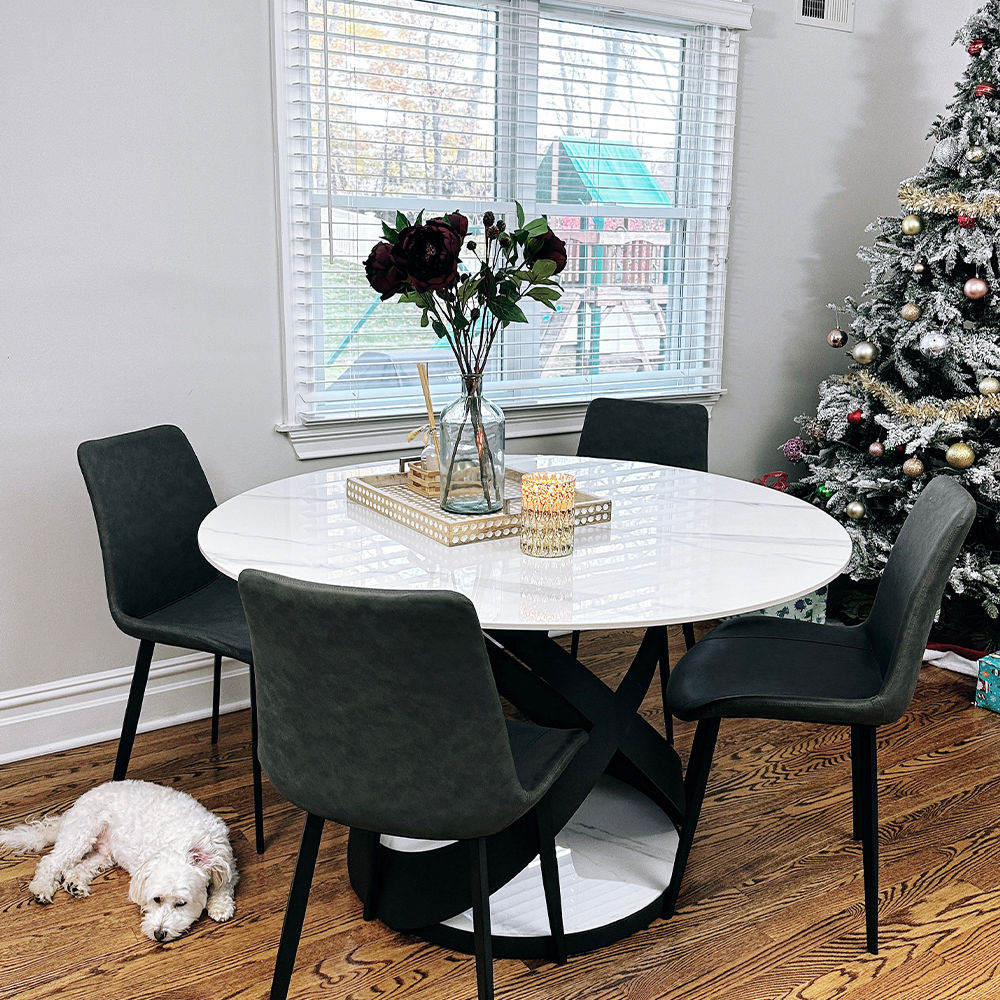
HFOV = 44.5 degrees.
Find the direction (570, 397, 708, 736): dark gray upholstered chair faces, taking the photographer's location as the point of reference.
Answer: facing the viewer and to the left of the viewer

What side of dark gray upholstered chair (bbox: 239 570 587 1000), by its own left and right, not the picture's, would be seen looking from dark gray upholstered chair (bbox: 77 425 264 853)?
left

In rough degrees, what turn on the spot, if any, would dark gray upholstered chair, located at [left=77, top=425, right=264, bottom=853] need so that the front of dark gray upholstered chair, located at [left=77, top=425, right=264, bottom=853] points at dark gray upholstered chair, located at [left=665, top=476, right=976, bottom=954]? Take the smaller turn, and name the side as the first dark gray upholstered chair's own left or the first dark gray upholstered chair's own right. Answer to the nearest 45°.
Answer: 0° — it already faces it

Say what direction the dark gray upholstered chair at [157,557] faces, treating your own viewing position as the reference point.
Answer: facing the viewer and to the right of the viewer

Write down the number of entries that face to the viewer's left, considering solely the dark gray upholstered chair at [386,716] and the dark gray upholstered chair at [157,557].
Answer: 0

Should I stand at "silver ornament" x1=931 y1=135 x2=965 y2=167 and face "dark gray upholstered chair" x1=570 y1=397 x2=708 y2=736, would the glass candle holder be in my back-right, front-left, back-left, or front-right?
front-left

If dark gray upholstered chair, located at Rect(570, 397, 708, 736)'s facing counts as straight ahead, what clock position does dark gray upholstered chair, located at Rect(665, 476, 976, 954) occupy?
dark gray upholstered chair, located at Rect(665, 476, 976, 954) is roughly at 10 o'clock from dark gray upholstered chair, located at Rect(570, 397, 708, 736).

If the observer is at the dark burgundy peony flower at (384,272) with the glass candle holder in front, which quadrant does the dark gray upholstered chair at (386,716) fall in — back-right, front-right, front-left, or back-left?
front-right

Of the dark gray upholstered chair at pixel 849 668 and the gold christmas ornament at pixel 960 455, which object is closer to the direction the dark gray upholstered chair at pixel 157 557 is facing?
the dark gray upholstered chair

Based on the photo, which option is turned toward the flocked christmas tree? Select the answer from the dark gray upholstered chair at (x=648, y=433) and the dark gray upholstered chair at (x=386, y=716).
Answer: the dark gray upholstered chair at (x=386, y=716)

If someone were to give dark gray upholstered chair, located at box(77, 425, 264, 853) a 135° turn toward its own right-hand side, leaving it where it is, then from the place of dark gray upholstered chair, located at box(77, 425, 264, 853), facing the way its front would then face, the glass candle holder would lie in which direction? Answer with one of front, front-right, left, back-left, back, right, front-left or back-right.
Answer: back-left

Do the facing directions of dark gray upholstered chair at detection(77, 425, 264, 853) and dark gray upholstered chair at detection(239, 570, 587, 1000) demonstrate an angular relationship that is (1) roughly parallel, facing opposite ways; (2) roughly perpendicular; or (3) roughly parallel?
roughly perpendicular

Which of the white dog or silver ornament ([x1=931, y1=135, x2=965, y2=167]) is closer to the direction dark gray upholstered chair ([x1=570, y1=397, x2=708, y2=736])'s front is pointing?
the white dog

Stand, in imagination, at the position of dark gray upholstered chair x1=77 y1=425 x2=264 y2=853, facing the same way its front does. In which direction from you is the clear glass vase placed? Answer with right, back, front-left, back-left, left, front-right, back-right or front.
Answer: front

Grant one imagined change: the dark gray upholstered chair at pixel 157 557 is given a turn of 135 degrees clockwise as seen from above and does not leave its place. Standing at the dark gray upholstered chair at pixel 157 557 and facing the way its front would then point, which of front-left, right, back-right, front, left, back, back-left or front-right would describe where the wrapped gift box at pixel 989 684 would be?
back

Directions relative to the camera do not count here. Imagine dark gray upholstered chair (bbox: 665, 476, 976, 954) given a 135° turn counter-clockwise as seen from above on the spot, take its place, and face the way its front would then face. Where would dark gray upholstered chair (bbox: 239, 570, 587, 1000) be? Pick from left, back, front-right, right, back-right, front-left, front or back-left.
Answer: right

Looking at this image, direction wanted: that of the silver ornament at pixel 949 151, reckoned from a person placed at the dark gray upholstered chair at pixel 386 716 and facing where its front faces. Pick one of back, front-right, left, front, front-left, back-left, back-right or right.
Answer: front

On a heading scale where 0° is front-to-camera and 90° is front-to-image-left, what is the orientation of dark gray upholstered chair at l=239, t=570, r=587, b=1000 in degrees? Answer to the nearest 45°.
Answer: approximately 225°

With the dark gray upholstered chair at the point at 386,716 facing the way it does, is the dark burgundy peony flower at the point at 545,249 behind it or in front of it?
in front

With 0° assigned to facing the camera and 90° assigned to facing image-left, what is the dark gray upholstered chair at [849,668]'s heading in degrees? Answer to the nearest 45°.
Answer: approximately 90°
